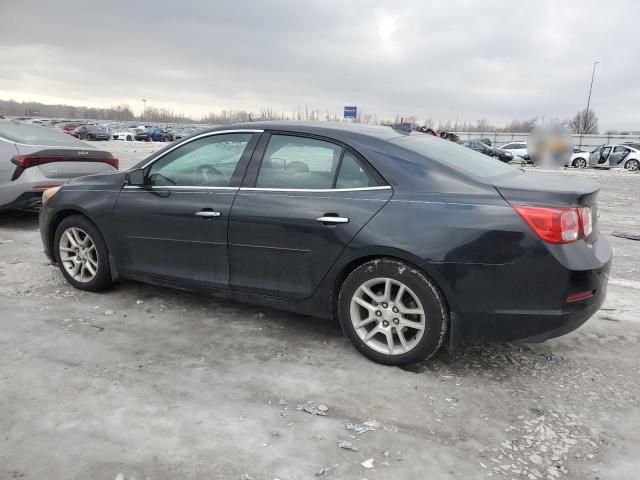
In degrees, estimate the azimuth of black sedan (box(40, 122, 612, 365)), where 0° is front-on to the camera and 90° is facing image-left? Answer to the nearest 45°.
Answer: approximately 135°

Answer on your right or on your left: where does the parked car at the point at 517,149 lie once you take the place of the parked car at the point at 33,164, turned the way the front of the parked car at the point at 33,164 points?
on your right

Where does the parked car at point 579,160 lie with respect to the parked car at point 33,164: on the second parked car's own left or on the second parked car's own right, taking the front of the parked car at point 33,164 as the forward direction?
on the second parked car's own right

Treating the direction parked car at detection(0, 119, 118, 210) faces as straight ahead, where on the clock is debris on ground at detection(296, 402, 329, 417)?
The debris on ground is roughly at 7 o'clock from the parked car.

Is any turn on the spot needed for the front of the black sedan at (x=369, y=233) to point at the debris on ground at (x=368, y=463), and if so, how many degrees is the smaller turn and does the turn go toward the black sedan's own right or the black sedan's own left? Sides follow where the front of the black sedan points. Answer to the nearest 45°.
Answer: approximately 135° to the black sedan's own left

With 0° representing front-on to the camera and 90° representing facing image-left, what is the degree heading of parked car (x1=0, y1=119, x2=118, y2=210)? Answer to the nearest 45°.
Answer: approximately 135°

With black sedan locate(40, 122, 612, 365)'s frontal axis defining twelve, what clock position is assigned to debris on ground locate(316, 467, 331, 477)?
The debris on ground is roughly at 8 o'clock from the black sedan.
